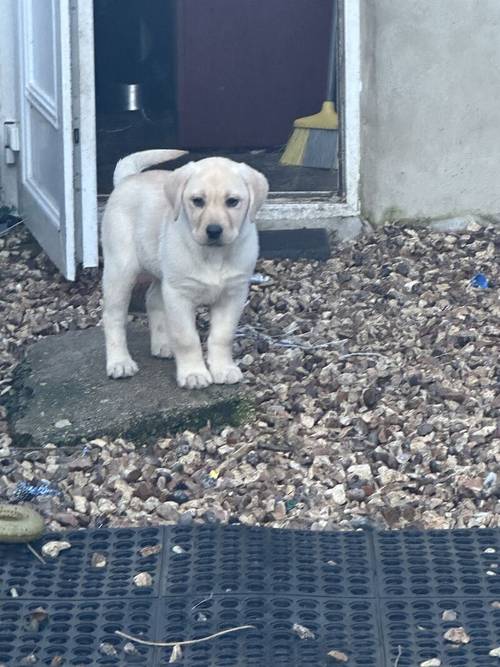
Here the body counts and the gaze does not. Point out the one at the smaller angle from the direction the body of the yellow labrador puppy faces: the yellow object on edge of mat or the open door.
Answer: the yellow object on edge of mat

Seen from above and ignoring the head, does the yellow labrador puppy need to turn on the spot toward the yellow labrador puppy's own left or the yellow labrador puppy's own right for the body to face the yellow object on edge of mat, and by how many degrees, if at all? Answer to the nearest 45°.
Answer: approximately 90° to the yellow labrador puppy's own right

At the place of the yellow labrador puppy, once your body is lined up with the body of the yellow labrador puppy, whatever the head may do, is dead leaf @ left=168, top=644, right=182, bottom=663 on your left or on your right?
on your right

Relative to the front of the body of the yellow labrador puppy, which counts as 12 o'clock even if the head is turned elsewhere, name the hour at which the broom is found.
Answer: The broom is roughly at 8 o'clock from the yellow labrador puppy.

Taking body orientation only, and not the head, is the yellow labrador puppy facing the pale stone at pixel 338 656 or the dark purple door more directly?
the pale stone

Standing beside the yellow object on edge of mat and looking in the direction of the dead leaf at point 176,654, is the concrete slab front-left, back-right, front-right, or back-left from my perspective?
back-left

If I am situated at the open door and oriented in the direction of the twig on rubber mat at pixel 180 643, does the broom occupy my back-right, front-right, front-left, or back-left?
back-left

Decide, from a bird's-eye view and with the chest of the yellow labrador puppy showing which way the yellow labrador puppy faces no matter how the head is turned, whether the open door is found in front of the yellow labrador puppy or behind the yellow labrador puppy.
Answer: behind

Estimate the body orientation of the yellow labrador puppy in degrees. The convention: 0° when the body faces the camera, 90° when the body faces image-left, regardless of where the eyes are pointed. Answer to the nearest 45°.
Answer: approximately 315°

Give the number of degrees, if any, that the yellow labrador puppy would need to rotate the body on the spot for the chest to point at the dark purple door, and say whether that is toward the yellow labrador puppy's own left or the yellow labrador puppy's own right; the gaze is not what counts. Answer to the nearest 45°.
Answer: approximately 135° to the yellow labrador puppy's own left

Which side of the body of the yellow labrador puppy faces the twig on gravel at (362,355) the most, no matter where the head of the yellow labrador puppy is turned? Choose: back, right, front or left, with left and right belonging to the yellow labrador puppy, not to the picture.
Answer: left

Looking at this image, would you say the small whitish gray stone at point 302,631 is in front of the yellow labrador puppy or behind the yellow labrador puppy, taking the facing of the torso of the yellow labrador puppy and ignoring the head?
in front

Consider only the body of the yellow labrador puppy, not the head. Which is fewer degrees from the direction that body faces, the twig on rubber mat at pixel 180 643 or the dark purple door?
the twig on rubber mat

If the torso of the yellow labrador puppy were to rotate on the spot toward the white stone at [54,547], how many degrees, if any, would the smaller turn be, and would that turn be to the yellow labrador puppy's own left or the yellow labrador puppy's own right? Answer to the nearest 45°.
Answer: approximately 45° to the yellow labrador puppy's own right
